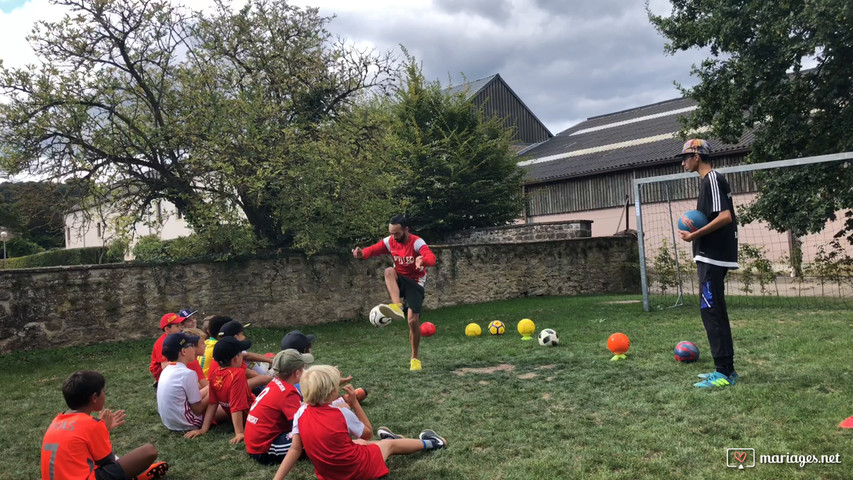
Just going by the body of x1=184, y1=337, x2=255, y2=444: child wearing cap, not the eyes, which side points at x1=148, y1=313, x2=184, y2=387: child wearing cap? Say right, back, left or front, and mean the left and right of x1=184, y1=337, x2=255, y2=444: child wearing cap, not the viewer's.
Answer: left

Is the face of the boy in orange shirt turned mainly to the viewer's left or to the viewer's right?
to the viewer's right

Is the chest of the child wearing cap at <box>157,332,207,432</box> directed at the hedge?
no

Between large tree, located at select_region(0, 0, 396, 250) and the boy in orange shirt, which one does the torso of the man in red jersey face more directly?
the boy in orange shirt

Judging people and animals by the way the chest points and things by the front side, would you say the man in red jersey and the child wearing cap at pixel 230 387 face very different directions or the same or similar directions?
very different directions

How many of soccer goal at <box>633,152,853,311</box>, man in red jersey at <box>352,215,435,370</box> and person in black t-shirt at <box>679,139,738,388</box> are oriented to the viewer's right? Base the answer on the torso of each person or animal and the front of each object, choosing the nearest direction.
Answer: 0

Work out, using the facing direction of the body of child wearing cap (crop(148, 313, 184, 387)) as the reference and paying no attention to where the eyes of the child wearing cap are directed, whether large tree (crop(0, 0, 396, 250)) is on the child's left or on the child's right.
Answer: on the child's left

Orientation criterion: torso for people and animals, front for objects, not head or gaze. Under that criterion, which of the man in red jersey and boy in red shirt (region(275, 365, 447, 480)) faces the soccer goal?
the boy in red shirt

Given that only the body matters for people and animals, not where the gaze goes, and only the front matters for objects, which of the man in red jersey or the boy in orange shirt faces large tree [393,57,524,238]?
the boy in orange shirt

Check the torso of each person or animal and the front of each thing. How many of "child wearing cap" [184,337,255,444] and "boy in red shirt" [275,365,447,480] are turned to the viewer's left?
0

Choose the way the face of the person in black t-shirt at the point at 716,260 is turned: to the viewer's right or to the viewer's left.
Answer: to the viewer's left

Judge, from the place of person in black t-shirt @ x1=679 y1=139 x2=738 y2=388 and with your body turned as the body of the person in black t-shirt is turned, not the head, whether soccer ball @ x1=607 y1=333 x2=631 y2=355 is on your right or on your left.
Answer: on your right

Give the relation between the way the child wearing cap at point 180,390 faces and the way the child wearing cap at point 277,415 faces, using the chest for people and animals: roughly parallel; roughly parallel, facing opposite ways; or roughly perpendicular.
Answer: roughly parallel

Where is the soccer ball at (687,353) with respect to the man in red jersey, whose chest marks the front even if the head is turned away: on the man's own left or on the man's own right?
on the man's own left

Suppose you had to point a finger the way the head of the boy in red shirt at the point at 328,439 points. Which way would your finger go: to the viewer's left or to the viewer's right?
to the viewer's right

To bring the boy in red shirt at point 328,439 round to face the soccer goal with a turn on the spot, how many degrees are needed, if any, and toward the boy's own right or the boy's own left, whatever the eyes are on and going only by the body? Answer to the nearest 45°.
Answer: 0° — they already face it

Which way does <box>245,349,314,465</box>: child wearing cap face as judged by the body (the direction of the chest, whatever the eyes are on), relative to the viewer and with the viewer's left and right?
facing away from the viewer and to the right of the viewer
